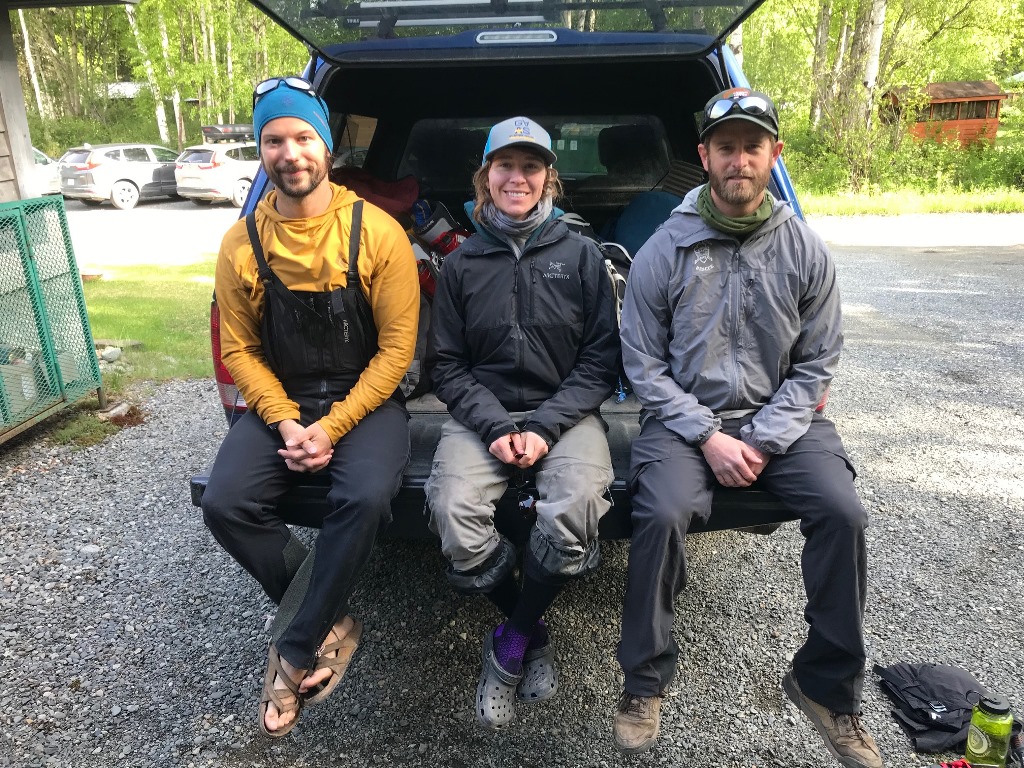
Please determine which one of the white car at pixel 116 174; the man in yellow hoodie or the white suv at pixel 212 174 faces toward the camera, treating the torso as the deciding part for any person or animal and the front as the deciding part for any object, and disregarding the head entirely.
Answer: the man in yellow hoodie

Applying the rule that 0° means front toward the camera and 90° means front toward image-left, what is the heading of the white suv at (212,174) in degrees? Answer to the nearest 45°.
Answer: approximately 225°

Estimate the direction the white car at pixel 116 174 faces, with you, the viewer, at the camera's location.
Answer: facing away from the viewer and to the right of the viewer

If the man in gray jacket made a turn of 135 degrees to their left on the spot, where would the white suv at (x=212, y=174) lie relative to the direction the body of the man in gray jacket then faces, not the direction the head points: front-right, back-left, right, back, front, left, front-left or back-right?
left

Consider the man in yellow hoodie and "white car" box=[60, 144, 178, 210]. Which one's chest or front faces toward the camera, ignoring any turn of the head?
the man in yellow hoodie

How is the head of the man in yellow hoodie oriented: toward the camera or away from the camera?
toward the camera

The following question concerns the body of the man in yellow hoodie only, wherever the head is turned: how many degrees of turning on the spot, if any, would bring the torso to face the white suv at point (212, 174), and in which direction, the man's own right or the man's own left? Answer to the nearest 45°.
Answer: approximately 180°

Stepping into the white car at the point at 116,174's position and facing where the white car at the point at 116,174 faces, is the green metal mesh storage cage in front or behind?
behind

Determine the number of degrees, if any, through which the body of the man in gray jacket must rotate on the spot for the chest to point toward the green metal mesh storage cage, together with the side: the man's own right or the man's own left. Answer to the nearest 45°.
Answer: approximately 90° to the man's own right

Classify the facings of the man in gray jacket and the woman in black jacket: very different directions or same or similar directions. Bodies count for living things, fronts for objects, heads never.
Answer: same or similar directions

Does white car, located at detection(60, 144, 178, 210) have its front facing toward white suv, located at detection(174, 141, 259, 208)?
no

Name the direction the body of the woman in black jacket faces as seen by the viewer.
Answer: toward the camera

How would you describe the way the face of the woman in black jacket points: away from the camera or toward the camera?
toward the camera

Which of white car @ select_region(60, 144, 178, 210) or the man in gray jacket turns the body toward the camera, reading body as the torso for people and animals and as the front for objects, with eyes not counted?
the man in gray jacket

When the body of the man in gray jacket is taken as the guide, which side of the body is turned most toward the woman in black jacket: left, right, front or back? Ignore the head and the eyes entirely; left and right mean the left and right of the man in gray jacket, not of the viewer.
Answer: right

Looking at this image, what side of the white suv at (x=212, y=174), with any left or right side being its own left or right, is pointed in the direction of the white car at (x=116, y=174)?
left

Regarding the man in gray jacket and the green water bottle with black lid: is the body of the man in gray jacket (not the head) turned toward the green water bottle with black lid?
no

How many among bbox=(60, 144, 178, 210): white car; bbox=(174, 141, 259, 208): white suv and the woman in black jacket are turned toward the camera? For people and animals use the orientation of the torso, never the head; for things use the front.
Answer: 1

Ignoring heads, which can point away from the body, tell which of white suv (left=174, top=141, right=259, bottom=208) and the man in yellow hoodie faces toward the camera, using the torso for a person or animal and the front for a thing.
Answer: the man in yellow hoodie

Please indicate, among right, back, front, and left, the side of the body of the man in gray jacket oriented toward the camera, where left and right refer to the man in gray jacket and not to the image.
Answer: front
